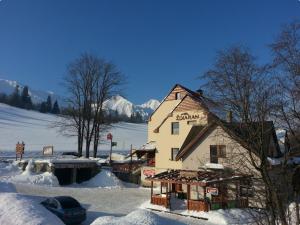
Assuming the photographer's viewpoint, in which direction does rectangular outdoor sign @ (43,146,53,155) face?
facing the viewer

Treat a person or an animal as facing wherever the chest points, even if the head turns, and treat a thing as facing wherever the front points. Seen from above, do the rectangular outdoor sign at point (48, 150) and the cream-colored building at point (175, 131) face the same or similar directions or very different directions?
same or similar directions

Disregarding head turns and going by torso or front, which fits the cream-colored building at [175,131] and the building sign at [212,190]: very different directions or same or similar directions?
same or similar directions

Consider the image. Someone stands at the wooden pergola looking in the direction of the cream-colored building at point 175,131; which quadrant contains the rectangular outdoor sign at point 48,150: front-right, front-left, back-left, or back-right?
front-left

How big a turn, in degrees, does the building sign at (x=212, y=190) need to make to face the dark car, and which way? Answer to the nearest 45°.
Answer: approximately 45° to its right

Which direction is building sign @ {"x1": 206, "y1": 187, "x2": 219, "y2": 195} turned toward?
toward the camera

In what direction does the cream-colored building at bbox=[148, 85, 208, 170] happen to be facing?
toward the camera

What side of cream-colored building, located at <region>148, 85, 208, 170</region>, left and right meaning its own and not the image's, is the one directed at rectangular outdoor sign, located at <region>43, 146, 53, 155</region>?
right

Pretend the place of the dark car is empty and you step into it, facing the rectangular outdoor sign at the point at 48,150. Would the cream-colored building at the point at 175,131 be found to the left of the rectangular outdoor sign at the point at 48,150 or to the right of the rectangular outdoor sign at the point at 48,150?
right

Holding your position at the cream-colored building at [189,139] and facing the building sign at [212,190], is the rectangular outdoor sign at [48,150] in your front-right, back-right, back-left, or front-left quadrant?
back-right

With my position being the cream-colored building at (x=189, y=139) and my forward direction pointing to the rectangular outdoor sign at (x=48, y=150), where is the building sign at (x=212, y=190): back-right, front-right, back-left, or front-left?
back-left

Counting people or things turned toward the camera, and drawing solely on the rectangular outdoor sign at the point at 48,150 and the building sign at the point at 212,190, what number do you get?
2

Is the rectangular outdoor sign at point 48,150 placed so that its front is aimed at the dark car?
yes

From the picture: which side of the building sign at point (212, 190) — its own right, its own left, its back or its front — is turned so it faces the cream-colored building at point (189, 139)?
back

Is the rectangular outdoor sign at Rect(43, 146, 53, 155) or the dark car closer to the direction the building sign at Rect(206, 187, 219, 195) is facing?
the dark car

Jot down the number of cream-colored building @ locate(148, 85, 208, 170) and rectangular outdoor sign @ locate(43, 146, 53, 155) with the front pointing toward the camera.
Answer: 2

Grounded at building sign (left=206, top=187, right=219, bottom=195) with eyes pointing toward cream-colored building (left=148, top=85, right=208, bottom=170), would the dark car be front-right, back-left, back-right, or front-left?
back-left

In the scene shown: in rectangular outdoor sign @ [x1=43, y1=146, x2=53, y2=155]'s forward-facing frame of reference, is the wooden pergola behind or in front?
in front

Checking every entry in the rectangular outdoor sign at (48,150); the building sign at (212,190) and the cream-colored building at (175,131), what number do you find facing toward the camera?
3
